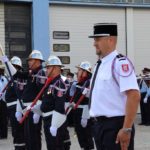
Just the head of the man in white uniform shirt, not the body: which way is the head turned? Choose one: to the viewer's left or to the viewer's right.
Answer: to the viewer's left

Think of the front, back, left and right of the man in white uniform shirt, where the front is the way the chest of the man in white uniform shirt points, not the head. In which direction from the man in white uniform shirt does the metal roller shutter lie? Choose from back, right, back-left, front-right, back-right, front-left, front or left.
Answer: right

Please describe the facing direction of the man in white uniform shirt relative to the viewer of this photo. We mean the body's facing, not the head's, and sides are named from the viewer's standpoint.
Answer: facing to the left of the viewer

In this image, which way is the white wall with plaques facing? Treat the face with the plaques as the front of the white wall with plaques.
toward the camera

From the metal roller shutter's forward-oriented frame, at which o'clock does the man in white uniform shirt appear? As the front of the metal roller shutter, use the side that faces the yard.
The man in white uniform shirt is roughly at 12 o'clock from the metal roller shutter.
